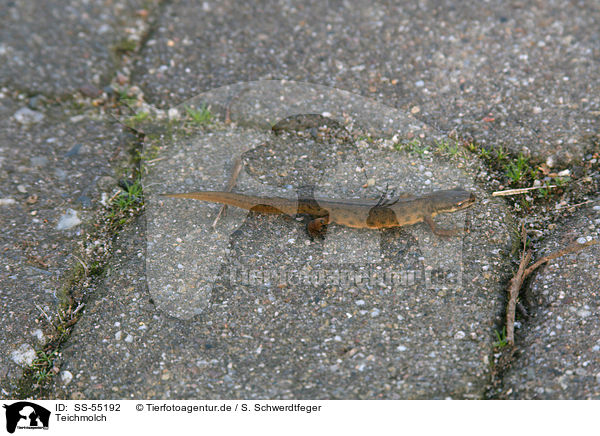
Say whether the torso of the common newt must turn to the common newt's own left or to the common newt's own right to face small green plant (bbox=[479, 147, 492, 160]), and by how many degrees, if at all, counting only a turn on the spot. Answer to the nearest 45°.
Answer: approximately 45° to the common newt's own left

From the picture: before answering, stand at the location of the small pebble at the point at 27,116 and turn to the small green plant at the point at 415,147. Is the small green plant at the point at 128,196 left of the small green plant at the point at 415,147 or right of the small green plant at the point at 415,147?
right

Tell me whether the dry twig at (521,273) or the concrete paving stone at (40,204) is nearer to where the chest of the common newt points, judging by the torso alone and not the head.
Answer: the dry twig

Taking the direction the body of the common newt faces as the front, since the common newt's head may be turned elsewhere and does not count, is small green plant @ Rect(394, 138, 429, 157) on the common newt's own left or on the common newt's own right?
on the common newt's own left

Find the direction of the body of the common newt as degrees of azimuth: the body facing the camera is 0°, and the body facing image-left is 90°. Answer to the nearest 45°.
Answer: approximately 270°

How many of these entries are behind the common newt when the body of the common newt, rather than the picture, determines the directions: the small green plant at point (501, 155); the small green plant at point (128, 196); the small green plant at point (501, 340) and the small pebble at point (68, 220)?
2

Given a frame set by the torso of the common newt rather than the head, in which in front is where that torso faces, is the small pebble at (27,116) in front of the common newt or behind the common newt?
behind

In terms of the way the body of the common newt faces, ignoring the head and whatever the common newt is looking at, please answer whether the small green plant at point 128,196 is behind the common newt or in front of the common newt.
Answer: behind

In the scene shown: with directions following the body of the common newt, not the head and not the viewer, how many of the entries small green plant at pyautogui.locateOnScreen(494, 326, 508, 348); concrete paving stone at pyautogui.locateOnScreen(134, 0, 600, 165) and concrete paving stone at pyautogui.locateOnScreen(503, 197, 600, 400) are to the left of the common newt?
1

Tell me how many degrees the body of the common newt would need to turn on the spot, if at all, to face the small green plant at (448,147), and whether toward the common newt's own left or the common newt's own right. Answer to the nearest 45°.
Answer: approximately 45° to the common newt's own left

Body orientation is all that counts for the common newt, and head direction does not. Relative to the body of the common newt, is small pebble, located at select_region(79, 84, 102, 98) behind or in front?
behind

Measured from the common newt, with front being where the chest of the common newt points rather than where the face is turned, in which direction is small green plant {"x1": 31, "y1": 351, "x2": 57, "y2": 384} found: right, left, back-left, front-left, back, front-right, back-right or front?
back-right
